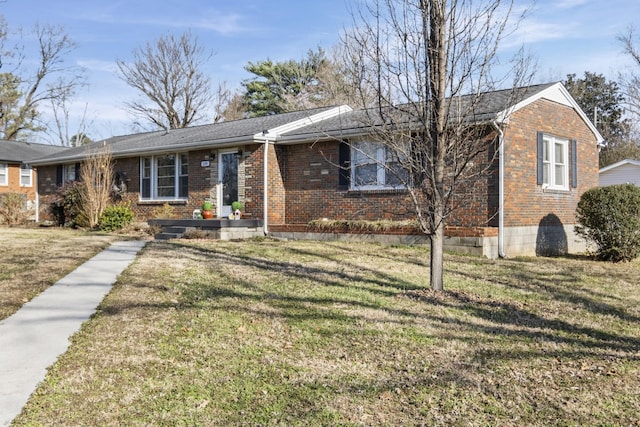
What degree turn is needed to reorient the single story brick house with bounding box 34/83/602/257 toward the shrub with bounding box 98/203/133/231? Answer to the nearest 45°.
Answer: approximately 45° to its right

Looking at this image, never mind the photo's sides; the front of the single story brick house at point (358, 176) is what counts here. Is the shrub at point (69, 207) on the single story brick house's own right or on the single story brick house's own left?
on the single story brick house's own right

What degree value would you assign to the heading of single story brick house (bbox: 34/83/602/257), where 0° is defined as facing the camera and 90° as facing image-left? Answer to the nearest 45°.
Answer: approximately 45°

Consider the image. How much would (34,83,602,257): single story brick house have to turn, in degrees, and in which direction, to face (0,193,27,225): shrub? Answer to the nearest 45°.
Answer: approximately 90° to its right

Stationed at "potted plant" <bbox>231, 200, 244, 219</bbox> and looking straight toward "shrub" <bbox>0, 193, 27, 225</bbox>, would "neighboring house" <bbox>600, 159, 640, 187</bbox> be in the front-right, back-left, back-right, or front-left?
back-right

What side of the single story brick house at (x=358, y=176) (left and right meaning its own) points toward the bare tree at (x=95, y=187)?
right

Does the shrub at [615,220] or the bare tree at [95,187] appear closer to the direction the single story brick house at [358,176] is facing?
the bare tree

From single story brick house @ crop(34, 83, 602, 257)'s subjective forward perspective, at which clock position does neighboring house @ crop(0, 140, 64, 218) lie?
The neighboring house is roughly at 3 o'clock from the single story brick house.

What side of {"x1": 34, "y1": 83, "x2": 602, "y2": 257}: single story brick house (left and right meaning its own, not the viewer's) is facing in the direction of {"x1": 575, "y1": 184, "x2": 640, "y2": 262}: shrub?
left
